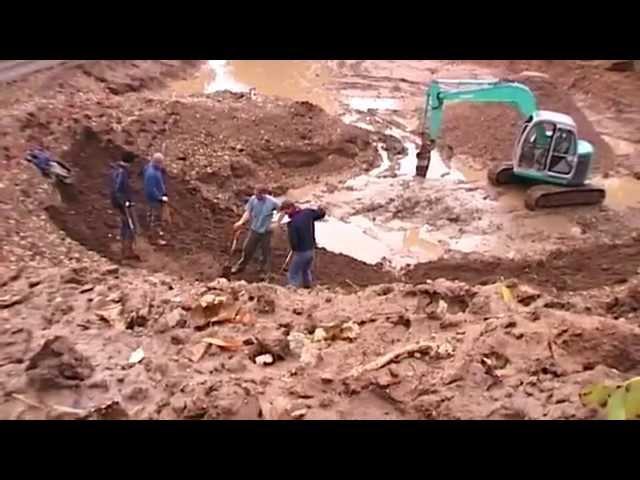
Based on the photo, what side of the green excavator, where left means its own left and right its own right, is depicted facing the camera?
left

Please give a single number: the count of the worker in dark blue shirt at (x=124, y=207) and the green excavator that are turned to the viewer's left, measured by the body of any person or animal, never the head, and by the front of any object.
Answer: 1

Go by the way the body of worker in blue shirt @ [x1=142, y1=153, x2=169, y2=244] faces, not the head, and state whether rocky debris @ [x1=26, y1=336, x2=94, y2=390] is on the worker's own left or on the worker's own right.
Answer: on the worker's own right

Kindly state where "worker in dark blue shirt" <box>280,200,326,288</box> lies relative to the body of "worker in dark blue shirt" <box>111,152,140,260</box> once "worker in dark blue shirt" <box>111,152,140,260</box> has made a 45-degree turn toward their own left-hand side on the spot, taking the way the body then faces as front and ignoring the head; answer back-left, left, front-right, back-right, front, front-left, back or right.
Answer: right

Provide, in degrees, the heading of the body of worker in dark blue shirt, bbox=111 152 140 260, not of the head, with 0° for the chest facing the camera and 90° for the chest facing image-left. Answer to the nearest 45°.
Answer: approximately 270°

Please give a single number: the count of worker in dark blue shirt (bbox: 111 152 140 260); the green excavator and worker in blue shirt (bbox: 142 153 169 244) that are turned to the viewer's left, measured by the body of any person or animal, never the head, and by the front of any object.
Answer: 1

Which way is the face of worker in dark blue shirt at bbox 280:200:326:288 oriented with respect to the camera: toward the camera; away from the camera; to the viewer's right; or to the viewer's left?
to the viewer's left

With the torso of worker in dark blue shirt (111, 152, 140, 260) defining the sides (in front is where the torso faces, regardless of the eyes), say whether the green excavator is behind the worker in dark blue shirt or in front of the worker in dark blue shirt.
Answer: in front

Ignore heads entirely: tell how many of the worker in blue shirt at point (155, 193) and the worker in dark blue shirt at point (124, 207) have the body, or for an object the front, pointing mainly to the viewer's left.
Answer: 0

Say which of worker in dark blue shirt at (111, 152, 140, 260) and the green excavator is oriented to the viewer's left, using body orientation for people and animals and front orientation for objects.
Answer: the green excavator
